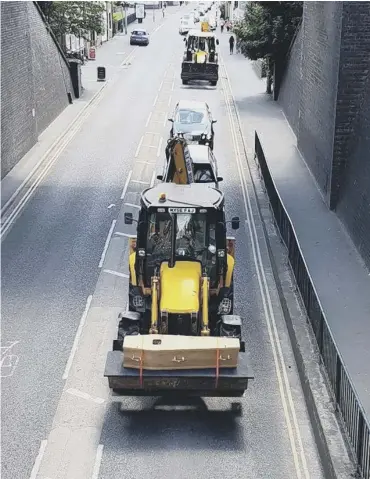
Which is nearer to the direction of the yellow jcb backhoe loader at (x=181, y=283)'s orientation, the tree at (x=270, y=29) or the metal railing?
the metal railing

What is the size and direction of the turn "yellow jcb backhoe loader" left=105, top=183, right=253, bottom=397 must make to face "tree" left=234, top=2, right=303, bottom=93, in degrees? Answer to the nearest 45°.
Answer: approximately 180°

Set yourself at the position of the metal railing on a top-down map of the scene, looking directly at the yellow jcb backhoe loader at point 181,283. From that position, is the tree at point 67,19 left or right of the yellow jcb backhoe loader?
right

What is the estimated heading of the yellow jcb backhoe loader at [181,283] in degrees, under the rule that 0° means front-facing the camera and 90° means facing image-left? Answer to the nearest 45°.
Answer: approximately 0°

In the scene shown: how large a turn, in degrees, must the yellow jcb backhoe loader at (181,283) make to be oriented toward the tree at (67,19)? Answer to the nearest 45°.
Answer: approximately 180°
